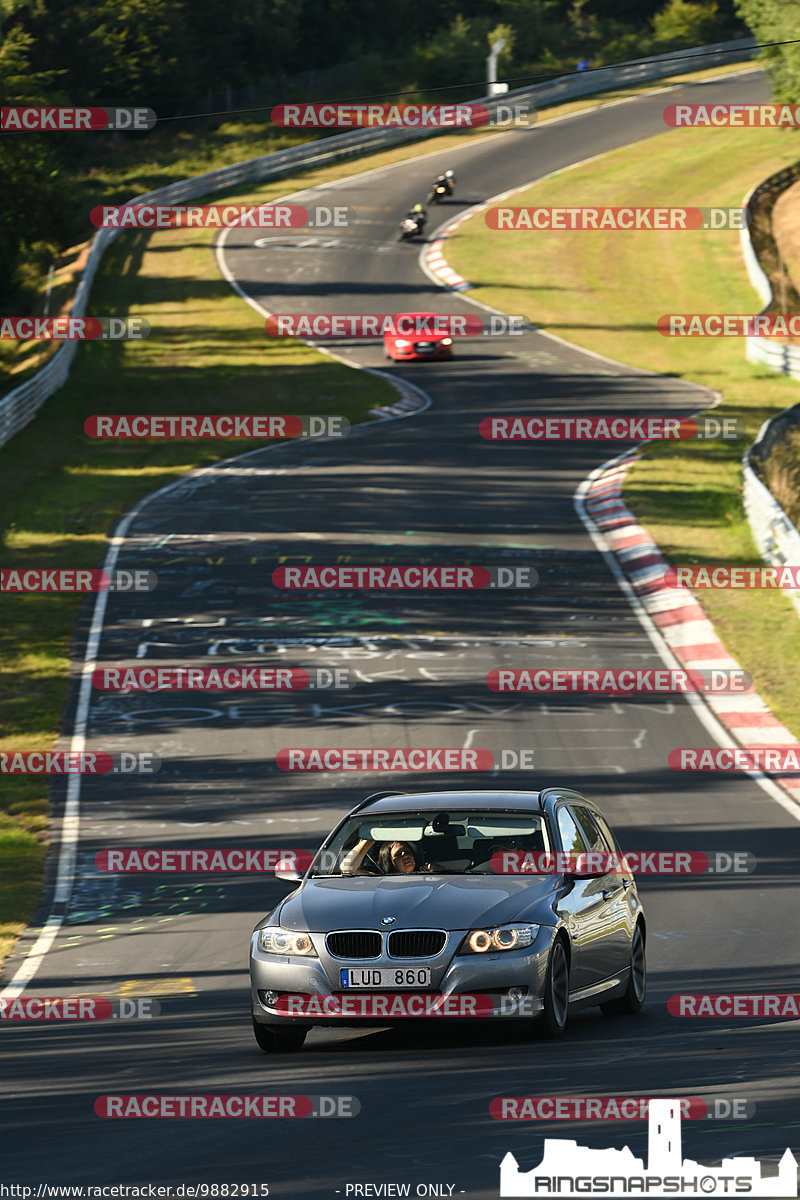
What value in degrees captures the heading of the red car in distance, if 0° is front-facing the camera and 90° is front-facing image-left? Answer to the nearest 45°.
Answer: approximately 0°

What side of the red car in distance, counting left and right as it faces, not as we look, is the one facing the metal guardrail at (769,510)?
front
